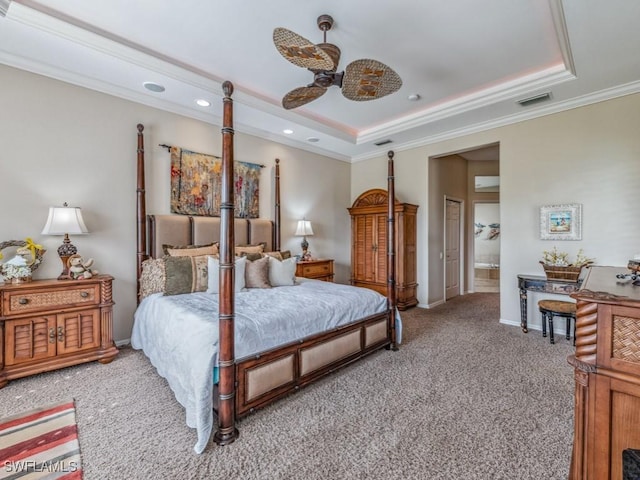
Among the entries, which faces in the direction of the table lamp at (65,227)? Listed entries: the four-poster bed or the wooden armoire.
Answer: the wooden armoire

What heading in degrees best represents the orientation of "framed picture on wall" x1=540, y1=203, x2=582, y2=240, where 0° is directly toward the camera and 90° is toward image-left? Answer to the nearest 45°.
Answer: approximately 0°

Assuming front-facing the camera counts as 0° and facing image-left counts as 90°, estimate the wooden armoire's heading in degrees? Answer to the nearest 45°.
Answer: approximately 45°

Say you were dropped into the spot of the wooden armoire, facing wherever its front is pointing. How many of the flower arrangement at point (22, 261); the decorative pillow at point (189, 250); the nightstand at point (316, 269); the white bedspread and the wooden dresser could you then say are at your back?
0

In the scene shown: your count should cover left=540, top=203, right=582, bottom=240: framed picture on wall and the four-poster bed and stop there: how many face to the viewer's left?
0

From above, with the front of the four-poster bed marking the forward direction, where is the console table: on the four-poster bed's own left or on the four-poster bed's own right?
on the four-poster bed's own left

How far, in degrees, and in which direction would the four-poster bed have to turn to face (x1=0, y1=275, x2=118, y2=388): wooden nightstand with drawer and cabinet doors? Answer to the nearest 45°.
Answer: approximately 135° to its right

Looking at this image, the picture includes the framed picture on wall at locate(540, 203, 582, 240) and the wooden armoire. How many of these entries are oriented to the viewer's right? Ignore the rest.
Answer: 0

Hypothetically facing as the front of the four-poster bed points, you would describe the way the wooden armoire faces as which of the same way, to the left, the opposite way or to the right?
to the right

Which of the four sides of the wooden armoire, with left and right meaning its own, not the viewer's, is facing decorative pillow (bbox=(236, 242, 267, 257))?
front

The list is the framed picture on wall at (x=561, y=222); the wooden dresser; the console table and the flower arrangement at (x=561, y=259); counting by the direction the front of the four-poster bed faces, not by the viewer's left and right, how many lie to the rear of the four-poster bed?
0

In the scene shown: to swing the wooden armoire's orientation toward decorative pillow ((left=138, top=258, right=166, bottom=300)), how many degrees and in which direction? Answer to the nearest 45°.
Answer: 0° — it already faces it

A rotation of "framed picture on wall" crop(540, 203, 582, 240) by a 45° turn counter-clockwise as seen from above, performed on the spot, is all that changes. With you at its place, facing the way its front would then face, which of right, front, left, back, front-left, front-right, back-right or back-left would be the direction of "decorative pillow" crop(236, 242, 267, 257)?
right

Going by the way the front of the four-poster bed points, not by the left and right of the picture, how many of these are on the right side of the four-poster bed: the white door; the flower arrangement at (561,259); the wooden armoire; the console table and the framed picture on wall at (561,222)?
0

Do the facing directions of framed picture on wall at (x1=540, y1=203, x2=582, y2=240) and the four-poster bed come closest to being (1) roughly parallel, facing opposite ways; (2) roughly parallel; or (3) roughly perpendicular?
roughly perpendicular

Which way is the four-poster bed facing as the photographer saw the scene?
facing the viewer and to the right of the viewer

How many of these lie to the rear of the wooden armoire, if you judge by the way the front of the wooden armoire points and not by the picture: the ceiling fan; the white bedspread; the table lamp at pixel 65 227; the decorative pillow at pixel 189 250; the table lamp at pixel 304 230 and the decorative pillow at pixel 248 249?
0
